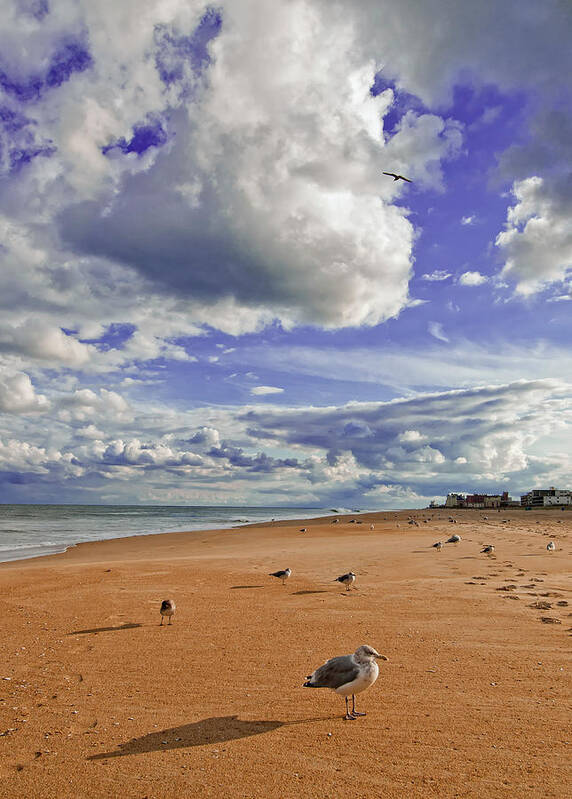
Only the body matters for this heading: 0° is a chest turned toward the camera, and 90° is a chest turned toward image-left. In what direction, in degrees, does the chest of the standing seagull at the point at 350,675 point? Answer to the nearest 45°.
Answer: approximately 270°

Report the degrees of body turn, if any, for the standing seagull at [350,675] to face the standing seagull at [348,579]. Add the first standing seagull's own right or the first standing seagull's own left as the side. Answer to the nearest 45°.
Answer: approximately 90° to the first standing seagull's own left
